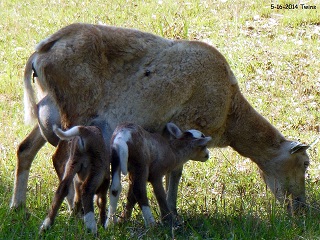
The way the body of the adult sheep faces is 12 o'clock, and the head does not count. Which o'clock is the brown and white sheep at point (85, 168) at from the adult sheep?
The brown and white sheep is roughly at 4 o'clock from the adult sheep.

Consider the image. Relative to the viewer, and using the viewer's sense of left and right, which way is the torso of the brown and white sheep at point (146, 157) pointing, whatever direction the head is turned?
facing away from the viewer and to the right of the viewer

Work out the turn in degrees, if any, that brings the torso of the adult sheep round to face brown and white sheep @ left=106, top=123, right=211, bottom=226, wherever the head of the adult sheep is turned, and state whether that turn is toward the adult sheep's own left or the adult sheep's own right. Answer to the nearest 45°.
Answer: approximately 90° to the adult sheep's own right

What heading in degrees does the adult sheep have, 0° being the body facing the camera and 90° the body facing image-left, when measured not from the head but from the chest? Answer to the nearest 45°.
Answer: approximately 270°
